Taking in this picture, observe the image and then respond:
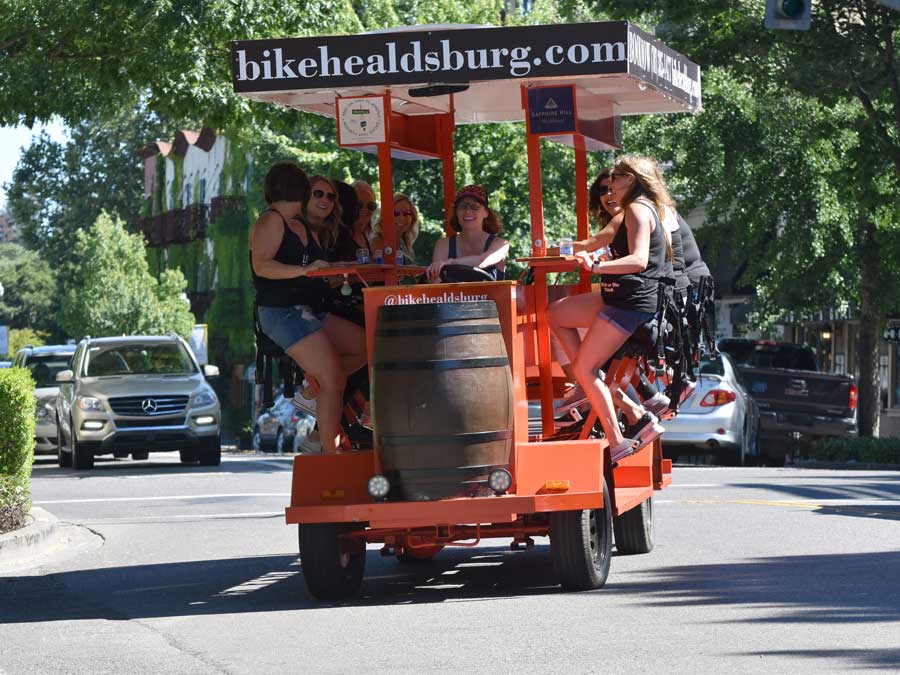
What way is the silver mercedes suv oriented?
toward the camera

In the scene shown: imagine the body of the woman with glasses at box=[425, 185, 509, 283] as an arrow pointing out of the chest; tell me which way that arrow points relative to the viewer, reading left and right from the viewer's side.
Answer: facing the viewer

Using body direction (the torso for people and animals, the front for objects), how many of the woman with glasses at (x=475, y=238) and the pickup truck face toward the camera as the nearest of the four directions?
1

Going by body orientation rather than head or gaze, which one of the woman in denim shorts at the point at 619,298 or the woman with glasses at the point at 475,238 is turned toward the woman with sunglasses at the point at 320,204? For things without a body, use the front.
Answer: the woman in denim shorts

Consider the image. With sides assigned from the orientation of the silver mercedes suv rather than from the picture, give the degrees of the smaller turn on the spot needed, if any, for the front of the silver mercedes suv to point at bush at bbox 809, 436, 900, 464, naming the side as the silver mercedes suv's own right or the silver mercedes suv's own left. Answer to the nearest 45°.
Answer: approximately 90° to the silver mercedes suv's own left

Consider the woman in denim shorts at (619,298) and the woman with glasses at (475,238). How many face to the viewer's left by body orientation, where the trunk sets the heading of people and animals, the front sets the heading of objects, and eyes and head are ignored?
1

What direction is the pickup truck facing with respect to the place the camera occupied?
facing away from the viewer and to the left of the viewer

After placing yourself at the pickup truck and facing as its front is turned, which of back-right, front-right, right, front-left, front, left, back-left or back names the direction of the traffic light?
back-left

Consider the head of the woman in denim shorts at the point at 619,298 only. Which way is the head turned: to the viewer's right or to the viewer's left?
to the viewer's left

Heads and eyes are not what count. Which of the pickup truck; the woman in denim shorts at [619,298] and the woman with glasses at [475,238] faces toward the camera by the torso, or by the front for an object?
the woman with glasses

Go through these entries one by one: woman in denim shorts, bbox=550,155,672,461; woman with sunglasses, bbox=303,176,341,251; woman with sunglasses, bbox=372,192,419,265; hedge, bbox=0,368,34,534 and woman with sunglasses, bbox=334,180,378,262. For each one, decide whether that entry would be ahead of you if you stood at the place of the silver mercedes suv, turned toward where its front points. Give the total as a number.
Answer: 5

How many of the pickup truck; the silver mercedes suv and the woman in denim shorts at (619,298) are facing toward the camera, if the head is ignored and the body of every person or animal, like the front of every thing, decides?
1

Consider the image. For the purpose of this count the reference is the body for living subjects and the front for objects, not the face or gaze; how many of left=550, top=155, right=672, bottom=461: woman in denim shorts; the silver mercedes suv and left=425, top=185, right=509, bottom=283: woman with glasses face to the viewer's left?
1

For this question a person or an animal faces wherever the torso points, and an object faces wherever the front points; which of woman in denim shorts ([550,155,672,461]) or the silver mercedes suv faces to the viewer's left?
the woman in denim shorts

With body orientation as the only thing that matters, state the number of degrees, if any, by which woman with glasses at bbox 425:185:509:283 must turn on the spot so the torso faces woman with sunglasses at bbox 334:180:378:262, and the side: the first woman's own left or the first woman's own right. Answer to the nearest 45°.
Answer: approximately 135° to the first woman's own right

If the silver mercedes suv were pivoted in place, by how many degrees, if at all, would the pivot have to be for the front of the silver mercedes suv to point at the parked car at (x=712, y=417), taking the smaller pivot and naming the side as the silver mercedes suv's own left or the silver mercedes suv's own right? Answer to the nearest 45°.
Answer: approximately 90° to the silver mercedes suv's own left

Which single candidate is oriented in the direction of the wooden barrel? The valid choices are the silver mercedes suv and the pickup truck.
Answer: the silver mercedes suv

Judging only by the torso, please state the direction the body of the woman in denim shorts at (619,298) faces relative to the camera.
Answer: to the viewer's left
